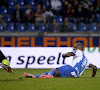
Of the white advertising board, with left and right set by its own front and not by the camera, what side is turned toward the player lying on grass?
front

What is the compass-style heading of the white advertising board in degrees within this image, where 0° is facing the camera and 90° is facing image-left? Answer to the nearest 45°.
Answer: approximately 0°
